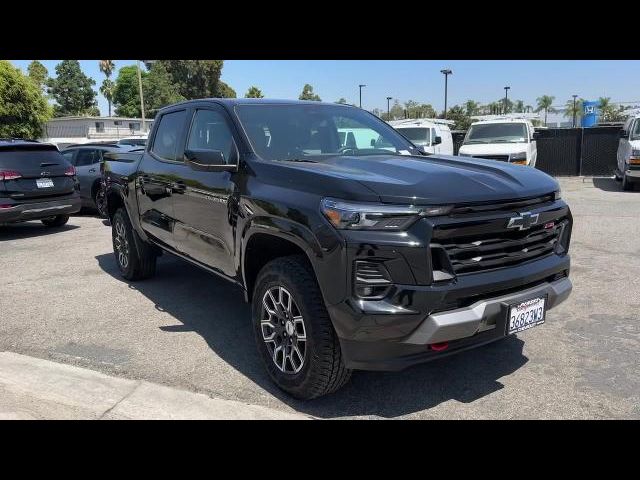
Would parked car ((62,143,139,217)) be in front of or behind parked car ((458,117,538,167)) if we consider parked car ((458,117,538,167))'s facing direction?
in front

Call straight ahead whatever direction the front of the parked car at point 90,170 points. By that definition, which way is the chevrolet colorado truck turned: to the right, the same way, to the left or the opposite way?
the opposite way

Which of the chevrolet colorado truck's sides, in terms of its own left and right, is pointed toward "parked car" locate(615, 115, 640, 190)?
left

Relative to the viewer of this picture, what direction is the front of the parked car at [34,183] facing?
facing away from the viewer and to the left of the viewer

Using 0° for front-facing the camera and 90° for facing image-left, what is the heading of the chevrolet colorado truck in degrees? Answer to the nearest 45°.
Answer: approximately 315°

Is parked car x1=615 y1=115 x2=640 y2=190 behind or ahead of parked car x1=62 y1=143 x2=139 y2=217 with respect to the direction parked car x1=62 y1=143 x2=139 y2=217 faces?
behind

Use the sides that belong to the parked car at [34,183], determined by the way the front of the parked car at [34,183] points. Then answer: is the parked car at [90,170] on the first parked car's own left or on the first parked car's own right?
on the first parked car's own right

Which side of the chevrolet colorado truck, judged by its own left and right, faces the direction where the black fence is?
left

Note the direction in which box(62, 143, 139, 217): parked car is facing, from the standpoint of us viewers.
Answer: facing away from the viewer and to the left of the viewer
